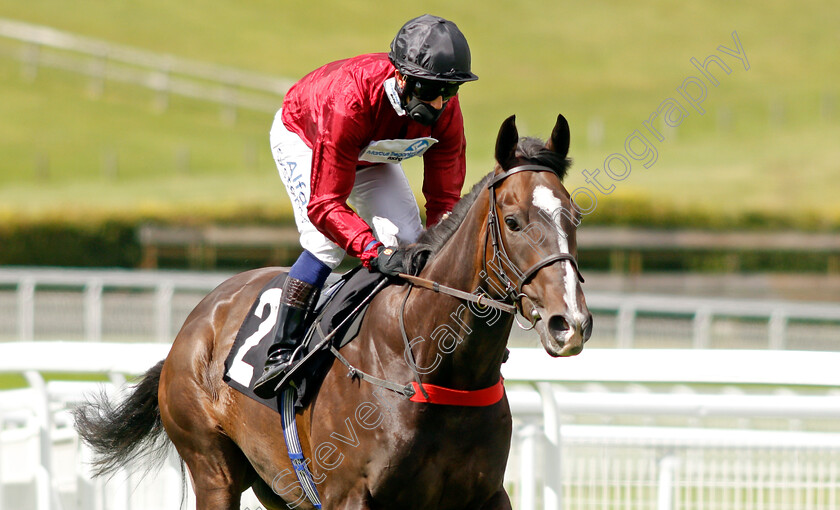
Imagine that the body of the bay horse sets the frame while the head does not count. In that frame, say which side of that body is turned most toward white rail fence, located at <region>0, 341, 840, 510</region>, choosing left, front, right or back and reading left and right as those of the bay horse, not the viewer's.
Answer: left

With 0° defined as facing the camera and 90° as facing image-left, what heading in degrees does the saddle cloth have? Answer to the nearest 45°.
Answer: approximately 315°

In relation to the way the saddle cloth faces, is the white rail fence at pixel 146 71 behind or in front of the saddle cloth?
behind

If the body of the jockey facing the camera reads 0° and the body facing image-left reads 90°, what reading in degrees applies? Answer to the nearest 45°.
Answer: approximately 315°

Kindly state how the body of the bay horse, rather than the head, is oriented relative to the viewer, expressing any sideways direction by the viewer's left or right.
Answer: facing the viewer and to the right of the viewer
